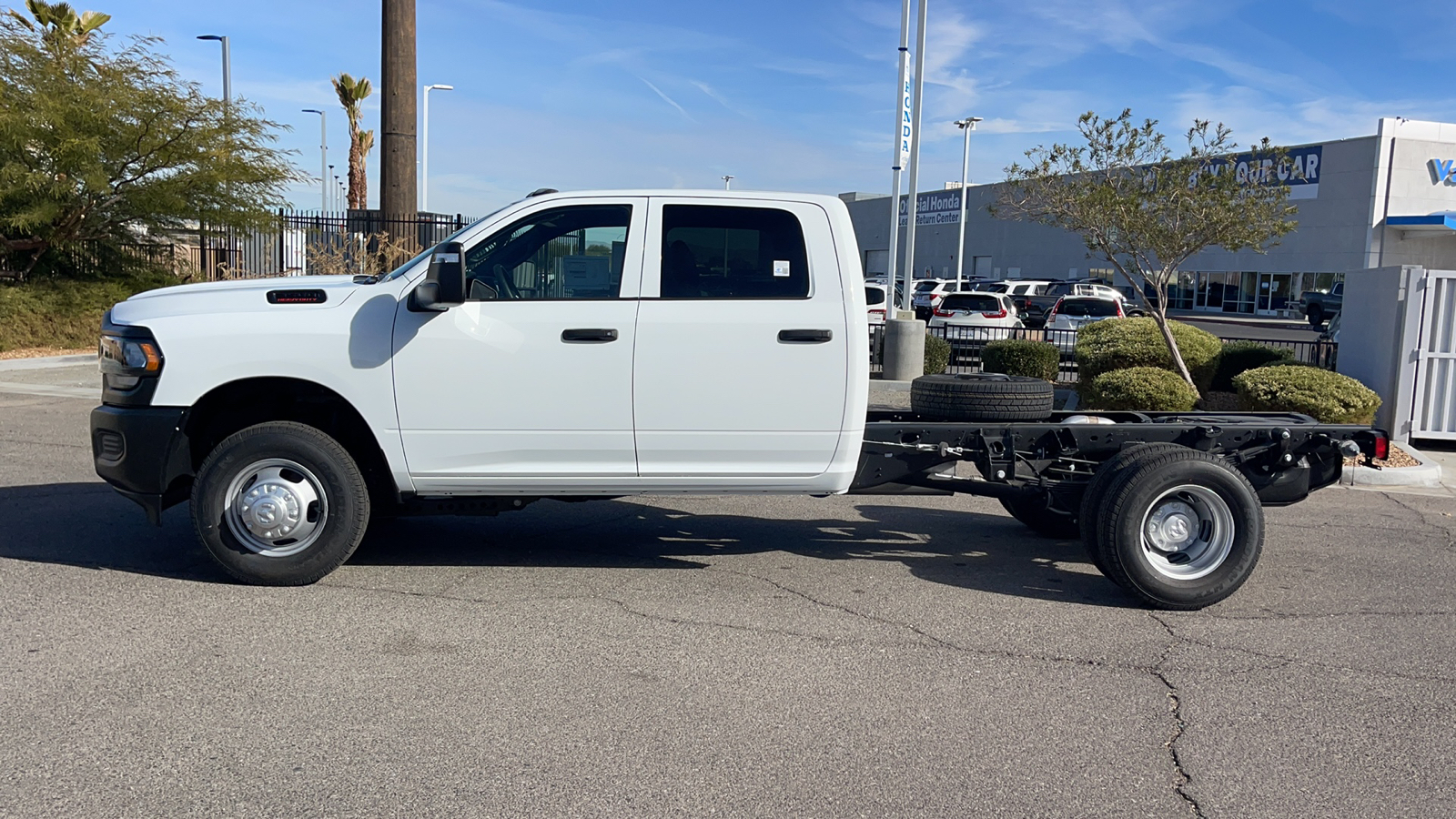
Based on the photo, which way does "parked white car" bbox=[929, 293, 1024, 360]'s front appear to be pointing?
away from the camera

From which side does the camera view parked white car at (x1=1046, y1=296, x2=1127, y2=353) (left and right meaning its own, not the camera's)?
back

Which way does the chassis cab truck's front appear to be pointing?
to the viewer's left

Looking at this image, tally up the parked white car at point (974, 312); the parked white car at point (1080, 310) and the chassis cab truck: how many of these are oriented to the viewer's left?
1

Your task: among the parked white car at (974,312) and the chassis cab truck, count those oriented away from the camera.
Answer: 1

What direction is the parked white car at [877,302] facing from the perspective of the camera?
away from the camera

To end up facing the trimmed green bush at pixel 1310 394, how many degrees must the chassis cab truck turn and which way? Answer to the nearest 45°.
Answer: approximately 135° to its right

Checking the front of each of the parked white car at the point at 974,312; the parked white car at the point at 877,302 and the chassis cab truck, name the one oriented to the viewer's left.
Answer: the chassis cab truck

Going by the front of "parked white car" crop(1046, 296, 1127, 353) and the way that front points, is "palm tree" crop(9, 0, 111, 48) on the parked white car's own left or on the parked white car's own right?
on the parked white car's own left

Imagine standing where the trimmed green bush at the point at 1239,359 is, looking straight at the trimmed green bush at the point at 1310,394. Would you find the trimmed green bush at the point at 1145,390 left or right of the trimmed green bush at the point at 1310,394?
right

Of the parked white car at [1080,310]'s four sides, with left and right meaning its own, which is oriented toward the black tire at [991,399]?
back

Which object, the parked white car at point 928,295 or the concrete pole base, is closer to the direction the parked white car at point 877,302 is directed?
the parked white car

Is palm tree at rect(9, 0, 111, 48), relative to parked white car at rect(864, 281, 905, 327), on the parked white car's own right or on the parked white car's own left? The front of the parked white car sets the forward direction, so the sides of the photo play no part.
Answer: on the parked white car's own left

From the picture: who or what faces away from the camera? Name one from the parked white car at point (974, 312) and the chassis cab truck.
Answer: the parked white car

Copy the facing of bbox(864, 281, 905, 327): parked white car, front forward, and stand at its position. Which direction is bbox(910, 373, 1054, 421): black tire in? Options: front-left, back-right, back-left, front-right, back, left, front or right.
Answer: back

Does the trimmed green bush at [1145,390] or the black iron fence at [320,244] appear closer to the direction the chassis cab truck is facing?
the black iron fence

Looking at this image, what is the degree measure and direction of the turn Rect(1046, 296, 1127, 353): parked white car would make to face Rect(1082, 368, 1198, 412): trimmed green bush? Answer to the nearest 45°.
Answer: approximately 180°

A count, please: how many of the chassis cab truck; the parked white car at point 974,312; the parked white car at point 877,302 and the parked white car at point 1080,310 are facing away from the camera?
3
